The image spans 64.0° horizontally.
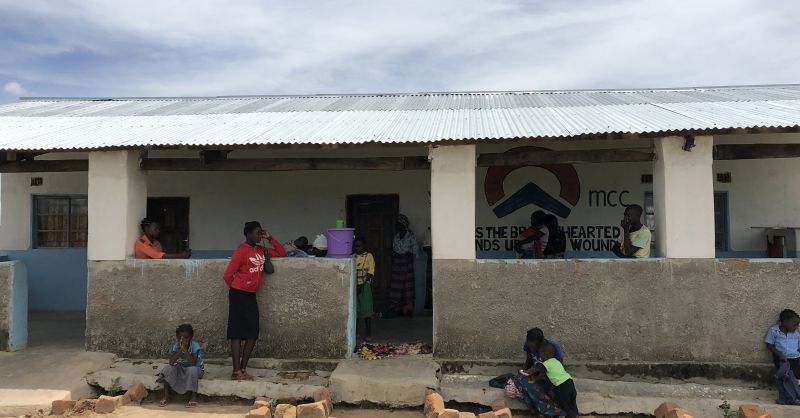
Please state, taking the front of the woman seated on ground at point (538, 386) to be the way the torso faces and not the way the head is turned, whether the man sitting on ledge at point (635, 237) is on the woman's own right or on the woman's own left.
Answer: on the woman's own left

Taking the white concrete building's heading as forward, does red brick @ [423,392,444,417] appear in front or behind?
in front

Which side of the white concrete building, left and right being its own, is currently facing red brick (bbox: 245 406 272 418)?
front

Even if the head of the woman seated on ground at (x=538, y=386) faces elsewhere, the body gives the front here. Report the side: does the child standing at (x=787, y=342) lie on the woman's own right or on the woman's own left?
on the woman's own left

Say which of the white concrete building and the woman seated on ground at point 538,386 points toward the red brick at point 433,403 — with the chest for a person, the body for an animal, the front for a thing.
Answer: the white concrete building

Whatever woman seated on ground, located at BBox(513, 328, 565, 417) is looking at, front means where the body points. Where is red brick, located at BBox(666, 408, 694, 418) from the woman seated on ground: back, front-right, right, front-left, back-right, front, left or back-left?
front-left

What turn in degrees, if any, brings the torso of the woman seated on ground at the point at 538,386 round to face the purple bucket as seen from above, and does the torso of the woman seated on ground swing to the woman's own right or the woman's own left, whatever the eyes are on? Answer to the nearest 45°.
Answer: approximately 135° to the woman's own right

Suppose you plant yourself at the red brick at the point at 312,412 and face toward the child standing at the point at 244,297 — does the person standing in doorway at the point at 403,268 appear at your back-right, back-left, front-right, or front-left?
front-right

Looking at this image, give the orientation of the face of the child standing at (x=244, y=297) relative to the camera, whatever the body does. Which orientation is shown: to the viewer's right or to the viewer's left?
to the viewer's right

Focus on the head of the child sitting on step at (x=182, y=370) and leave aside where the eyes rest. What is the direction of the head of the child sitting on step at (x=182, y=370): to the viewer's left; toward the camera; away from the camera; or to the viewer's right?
toward the camera

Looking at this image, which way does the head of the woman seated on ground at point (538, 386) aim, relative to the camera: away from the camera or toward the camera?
toward the camera

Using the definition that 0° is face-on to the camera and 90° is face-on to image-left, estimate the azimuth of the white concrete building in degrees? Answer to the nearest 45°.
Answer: approximately 0°

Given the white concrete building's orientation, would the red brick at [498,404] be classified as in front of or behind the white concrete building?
in front
